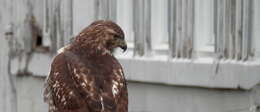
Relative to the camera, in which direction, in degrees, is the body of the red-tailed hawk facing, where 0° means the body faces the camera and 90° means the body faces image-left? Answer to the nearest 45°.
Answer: approximately 180°
